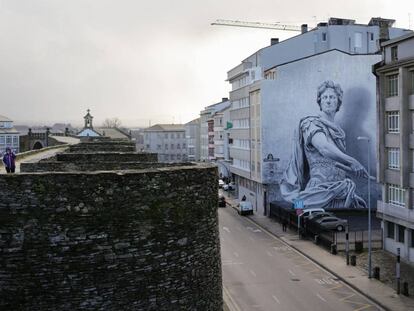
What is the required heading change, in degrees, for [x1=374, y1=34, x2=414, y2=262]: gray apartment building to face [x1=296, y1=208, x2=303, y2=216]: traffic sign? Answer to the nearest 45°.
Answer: approximately 90° to its right

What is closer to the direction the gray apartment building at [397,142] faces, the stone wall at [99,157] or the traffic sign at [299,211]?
the stone wall

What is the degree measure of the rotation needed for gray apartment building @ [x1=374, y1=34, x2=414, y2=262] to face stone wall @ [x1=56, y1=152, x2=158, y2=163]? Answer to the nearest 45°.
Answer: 0° — it already faces it

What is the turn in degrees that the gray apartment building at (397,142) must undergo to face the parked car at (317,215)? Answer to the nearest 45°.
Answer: approximately 90° to its right

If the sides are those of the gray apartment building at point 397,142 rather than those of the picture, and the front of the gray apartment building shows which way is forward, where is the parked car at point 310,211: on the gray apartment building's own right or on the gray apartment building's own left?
on the gray apartment building's own right

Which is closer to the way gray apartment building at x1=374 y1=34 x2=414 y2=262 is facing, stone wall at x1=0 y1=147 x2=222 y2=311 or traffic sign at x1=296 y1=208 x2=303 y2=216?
the stone wall

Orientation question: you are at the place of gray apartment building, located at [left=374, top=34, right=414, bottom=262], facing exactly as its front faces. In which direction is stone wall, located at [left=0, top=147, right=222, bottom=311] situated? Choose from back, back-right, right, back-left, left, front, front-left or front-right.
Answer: front-left

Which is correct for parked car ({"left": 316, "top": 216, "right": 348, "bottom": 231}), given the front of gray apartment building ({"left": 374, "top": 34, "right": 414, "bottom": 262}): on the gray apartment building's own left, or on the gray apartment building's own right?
on the gray apartment building's own right

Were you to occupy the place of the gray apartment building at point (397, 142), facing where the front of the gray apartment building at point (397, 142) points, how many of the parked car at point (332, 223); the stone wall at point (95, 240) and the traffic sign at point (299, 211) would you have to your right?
2

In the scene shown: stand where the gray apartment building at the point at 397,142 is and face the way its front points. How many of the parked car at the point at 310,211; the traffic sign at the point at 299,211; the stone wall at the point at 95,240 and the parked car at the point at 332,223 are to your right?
3

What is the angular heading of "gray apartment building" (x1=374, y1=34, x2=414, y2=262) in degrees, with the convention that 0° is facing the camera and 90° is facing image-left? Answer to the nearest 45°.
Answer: approximately 45°
